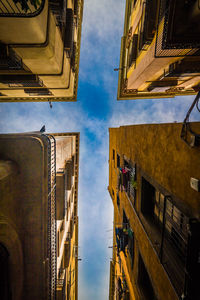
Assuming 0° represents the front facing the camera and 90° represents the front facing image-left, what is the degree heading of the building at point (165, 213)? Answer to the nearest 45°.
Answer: approximately 90°
